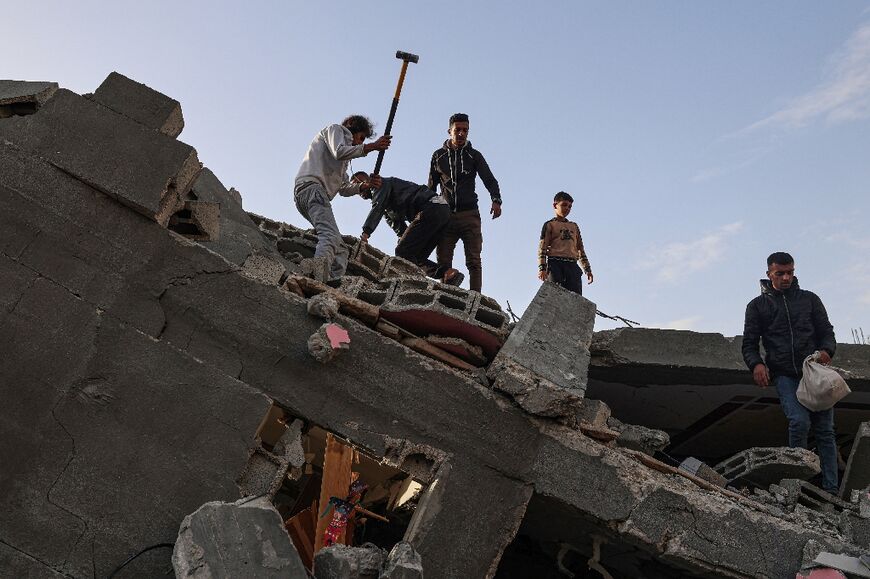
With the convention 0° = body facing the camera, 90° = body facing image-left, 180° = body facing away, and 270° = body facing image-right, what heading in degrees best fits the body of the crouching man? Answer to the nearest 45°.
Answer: approximately 90°

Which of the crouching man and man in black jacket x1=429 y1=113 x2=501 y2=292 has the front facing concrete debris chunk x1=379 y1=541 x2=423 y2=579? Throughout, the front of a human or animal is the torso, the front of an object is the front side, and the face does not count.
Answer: the man in black jacket

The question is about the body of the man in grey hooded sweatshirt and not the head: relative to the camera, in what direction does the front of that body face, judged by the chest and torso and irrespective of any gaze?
to the viewer's right

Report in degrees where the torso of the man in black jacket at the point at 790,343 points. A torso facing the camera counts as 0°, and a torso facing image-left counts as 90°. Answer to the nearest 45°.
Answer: approximately 0°

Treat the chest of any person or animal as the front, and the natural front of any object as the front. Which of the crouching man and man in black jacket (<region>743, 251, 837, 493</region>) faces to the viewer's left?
the crouching man

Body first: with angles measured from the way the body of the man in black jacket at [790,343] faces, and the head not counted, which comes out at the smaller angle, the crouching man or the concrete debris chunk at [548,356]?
the concrete debris chunk

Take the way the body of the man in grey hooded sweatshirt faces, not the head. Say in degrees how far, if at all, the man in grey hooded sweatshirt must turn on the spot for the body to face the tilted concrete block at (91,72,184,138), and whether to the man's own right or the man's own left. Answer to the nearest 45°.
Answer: approximately 135° to the man's own right

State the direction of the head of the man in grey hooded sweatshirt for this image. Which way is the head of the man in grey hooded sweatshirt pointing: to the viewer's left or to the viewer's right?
to the viewer's right

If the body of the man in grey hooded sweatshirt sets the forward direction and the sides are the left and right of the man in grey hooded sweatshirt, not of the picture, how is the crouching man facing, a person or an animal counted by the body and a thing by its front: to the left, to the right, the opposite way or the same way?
the opposite way

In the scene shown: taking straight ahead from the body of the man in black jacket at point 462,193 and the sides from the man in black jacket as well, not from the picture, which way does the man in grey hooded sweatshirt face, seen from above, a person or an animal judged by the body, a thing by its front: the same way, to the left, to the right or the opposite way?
to the left

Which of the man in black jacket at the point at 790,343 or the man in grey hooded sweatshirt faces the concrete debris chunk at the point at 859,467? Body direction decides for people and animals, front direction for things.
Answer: the man in grey hooded sweatshirt

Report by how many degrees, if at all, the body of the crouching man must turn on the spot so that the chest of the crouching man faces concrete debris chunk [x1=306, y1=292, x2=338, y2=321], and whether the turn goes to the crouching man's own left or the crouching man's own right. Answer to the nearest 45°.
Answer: approximately 90° to the crouching man's own left

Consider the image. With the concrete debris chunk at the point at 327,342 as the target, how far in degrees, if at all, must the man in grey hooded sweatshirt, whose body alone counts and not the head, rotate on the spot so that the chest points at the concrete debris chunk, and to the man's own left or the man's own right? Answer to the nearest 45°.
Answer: approximately 90° to the man's own right
